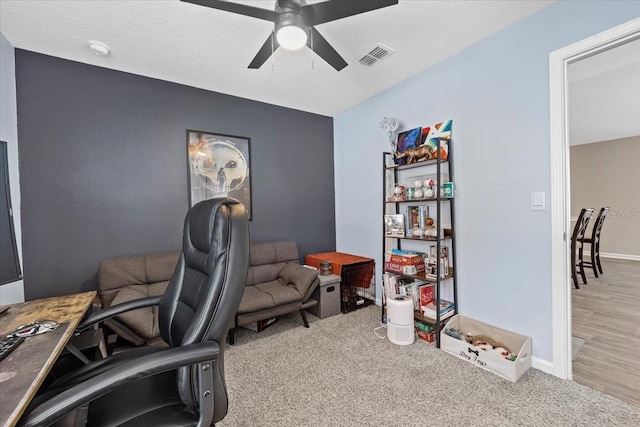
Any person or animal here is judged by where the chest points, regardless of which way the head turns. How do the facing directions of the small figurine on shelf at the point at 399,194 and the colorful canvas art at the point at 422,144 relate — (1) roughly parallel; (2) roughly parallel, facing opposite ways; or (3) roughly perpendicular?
roughly parallel

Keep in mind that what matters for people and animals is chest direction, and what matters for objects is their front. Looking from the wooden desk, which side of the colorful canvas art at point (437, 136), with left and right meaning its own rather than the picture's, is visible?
front

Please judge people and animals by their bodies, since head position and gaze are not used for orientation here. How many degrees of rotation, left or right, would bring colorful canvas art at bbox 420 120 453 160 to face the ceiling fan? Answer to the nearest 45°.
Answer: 0° — it already faces it

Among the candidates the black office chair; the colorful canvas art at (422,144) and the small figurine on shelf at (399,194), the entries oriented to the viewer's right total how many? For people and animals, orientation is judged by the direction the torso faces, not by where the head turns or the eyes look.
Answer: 0

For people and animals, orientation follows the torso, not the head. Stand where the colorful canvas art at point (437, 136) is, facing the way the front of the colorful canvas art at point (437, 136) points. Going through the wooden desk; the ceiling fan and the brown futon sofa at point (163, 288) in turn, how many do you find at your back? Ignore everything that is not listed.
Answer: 0

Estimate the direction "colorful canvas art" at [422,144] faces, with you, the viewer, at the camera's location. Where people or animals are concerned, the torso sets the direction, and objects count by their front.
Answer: facing the viewer and to the left of the viewer

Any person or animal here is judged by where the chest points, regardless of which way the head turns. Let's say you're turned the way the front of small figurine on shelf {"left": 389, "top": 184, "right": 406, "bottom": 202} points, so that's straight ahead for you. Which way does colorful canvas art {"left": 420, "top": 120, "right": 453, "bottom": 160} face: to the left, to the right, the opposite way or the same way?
the same way
